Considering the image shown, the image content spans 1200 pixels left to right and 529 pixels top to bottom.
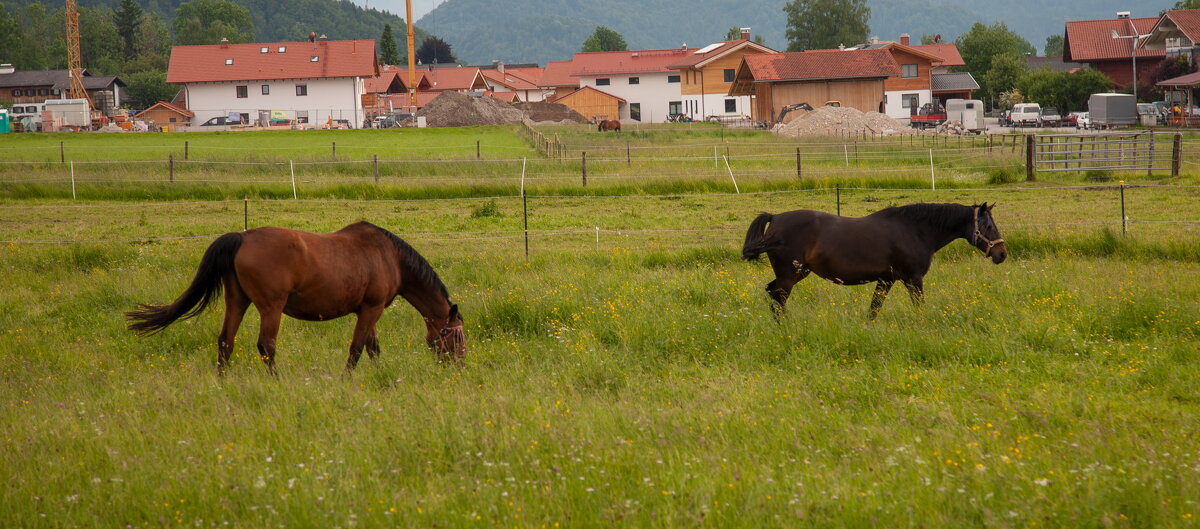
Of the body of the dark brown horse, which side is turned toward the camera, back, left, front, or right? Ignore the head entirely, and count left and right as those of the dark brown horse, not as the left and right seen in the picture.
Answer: right

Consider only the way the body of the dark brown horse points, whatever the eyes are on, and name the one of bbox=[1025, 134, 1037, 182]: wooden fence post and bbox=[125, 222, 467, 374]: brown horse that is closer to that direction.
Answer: the wooden fence post

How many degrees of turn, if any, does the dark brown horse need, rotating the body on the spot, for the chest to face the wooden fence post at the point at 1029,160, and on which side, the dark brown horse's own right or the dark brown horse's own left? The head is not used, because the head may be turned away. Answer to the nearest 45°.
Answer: approximately 90° to the dark brown horse's own left

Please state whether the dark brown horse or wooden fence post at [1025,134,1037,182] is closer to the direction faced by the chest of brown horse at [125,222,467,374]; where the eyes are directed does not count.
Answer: the dark brown horse

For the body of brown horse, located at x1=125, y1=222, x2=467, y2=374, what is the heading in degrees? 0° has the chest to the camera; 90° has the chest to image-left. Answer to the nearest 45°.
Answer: approximately 270°

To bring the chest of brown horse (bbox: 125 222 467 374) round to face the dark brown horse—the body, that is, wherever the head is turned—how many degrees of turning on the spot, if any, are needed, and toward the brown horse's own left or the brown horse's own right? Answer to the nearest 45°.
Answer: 0° — it already faces it

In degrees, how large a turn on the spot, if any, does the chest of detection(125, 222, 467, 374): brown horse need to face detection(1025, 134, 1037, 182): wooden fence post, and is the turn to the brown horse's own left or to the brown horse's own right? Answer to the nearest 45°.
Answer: approximately 45° to the brown horse's own left

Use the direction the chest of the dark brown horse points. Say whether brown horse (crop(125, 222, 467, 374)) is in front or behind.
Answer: behind
